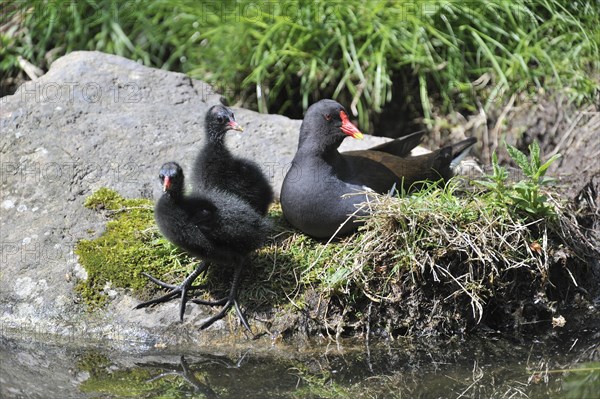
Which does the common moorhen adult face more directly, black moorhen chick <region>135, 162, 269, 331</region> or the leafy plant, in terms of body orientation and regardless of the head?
the black moorhen chick

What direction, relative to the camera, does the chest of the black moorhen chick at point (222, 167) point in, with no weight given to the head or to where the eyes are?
to the viewer's left

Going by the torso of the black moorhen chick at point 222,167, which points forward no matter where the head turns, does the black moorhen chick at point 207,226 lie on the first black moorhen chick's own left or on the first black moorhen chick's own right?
on the first black moorhen chick's own left

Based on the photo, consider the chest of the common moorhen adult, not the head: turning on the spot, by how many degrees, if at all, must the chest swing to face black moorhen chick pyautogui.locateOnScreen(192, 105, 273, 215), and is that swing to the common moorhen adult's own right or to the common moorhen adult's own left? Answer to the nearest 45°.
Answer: approximately 45° to the common moorhen adult's own right

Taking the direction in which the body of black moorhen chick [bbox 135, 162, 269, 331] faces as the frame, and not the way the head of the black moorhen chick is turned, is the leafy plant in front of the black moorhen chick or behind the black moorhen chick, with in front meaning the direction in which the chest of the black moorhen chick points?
behind

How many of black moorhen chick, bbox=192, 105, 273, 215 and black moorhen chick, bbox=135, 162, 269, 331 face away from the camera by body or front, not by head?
0

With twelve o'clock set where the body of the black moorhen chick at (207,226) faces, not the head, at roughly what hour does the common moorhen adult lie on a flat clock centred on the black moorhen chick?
The common moorhen adult is roughly at 6 o'clock from the black moorhen chick.

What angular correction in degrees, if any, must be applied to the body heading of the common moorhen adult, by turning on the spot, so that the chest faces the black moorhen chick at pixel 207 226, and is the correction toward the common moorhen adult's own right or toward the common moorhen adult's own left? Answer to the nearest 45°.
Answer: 0° — it already faces it

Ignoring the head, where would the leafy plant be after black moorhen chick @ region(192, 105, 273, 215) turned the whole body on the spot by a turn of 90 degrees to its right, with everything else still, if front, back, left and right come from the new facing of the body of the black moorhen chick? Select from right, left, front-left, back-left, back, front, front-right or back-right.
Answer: right

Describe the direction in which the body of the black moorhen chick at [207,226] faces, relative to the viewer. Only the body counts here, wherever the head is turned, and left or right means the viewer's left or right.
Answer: facing the viewer and to the left of the viewer
